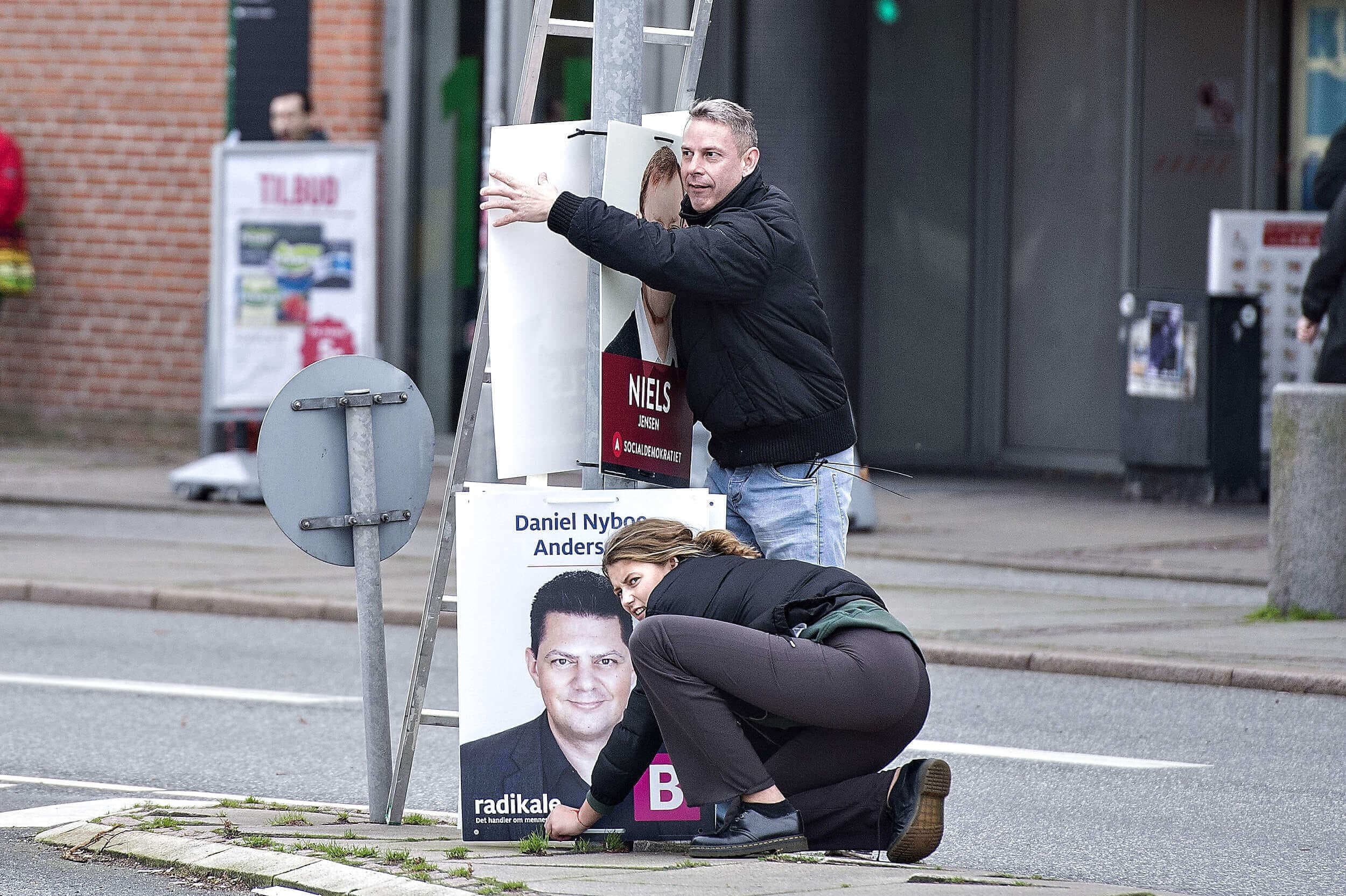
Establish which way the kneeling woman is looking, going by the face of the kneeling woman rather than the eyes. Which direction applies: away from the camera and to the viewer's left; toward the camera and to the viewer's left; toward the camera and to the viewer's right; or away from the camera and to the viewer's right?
toward the camera and to the viewer's left

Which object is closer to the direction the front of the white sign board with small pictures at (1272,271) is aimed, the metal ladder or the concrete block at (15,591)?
the metal ladder

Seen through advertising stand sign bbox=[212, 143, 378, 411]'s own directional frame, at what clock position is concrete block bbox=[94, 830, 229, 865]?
The concrete block is roughly at 12 o'clock from the advertising stand sign.

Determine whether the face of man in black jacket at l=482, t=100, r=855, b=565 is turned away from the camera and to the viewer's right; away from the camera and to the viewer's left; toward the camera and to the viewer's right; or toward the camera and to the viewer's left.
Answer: toward the camera and to the viewer's left

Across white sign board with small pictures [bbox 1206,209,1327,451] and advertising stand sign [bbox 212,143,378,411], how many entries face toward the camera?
2

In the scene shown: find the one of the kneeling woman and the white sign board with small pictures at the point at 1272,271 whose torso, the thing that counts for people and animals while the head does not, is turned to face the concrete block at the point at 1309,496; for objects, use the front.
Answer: the white sign board with small pictures

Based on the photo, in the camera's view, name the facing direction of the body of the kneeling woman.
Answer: to the viewer's left

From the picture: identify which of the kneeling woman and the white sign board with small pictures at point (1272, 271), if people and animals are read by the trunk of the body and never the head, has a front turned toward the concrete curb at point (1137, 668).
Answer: the white sign board with small pictures

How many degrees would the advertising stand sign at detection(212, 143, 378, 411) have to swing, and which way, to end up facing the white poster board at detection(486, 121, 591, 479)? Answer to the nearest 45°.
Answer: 0° — it already faces it

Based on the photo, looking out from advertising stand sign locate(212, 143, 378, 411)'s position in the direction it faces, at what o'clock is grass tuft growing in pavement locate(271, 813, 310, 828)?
The grass tuft growing in pavement is roughly at 12 o'clock from the advertising stand sign.

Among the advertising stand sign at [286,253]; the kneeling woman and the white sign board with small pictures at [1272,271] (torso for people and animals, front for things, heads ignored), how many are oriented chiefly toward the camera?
2

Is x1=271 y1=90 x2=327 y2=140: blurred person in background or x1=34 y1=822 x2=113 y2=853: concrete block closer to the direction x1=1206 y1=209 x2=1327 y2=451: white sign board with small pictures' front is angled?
the concrete block

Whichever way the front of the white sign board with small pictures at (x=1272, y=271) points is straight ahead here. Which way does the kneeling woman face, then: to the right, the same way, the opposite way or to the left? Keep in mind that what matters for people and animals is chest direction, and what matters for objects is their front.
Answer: to the right

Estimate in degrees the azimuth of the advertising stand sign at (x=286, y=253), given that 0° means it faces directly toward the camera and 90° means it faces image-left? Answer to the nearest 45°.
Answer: approximately 0°
